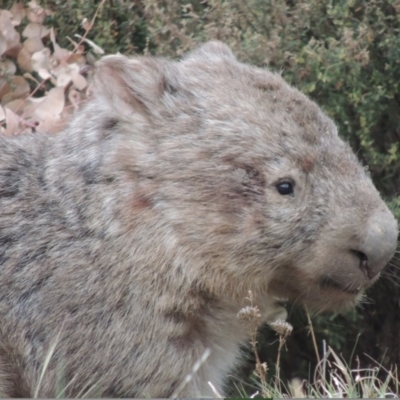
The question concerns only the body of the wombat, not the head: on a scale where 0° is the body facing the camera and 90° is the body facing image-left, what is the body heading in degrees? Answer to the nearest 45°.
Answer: approximately 270°

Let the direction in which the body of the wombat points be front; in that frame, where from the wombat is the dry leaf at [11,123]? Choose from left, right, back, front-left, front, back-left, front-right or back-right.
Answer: back-left

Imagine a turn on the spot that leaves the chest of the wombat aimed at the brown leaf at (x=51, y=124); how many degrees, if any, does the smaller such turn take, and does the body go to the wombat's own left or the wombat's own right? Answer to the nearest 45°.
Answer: approximately 135° to the wombat's own left

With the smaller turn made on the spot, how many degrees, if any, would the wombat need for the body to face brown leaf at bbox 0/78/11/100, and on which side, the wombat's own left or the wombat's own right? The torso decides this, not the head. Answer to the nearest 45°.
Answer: approximately 135° to the wombat's own left

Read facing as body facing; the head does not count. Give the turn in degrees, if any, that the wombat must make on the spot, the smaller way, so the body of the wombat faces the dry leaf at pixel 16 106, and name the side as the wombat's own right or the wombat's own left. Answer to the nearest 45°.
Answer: approximately 135° to the wombat's own left
